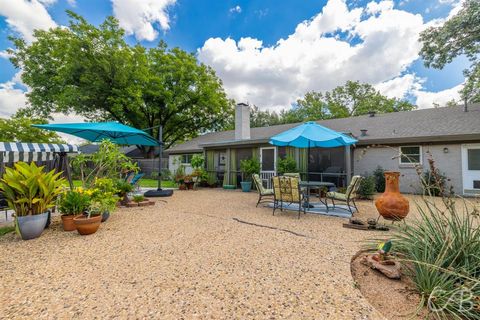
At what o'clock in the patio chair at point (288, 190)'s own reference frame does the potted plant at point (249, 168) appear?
The potted plant is roughly at 10 o'clock from the patio chair.

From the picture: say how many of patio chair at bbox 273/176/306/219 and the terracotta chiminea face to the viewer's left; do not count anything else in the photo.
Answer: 0

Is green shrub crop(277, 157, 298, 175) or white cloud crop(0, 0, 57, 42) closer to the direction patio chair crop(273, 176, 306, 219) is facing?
the green shrub

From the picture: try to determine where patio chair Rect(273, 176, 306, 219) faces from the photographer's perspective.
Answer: facing away from the viewer and to the right of the viewer

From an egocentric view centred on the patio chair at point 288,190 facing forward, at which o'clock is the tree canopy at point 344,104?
The tree canopy is roughly at 11 o'clock from the patio chair.

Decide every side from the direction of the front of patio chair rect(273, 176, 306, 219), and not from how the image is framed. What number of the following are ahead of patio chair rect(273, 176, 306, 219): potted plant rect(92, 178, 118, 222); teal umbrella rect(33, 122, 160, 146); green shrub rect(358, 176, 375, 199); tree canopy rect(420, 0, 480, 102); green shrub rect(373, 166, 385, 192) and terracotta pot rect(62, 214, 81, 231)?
3

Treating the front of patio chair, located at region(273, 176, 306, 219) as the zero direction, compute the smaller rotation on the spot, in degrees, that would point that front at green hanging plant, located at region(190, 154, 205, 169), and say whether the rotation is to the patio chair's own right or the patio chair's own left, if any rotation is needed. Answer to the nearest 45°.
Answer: approximately 90° to the patio chair's own left
